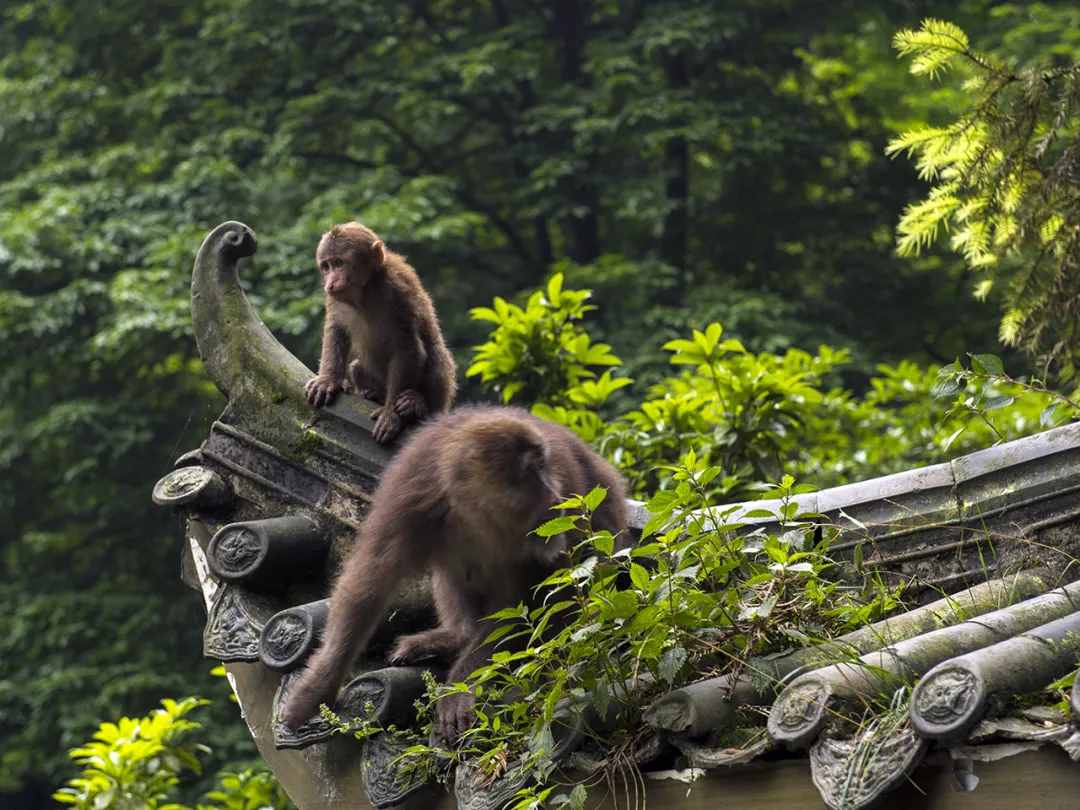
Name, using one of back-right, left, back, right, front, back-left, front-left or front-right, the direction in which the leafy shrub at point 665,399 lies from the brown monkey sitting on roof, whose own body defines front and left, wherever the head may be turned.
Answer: back

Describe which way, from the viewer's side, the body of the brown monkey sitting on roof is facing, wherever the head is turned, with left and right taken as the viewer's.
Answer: facing the viewer and to the left of the viewer
